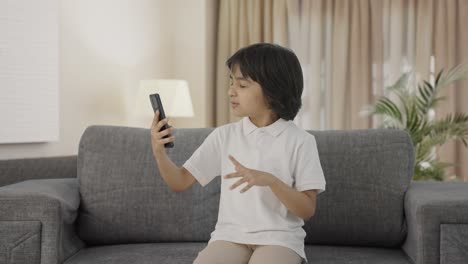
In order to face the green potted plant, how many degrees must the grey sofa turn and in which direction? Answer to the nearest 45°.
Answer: approximately 135° to its left

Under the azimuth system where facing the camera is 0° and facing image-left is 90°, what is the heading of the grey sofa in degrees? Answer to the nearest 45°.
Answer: approximately 0°

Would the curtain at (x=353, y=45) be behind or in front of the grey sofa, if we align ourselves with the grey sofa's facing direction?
behind
